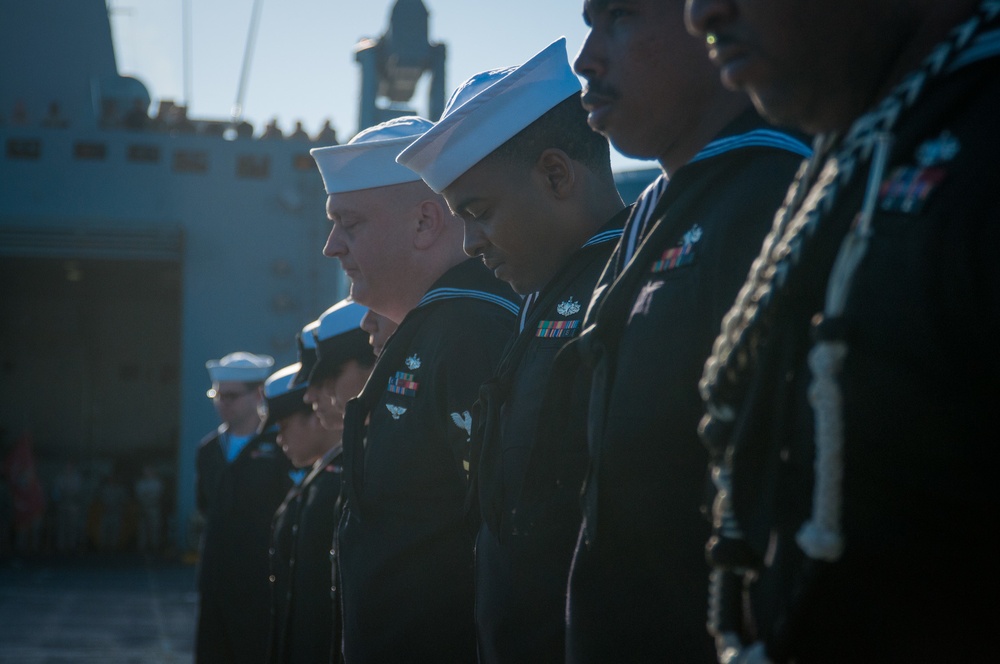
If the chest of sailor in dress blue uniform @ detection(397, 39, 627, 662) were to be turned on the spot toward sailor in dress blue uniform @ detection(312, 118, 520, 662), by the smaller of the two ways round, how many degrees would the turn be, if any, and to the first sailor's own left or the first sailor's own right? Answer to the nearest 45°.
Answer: approximately 90° to the first sailor's own right

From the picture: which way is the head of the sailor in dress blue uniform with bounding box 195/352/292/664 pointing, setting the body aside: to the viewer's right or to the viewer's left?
to the viewer's left

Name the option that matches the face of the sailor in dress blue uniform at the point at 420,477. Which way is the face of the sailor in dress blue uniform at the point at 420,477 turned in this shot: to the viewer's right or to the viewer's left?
to the viewer's left

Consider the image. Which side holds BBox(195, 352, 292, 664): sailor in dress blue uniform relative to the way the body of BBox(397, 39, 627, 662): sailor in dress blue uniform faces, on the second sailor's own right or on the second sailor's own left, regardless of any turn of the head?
on the second sailor's own right

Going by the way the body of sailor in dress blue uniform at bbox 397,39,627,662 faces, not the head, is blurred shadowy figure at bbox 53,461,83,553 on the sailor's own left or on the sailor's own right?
on the sailor's own right

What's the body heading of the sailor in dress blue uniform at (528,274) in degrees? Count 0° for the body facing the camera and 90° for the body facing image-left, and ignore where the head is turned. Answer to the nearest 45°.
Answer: approximately 45°

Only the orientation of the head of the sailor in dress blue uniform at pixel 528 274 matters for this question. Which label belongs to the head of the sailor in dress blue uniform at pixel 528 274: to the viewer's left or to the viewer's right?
to the viewer's left
